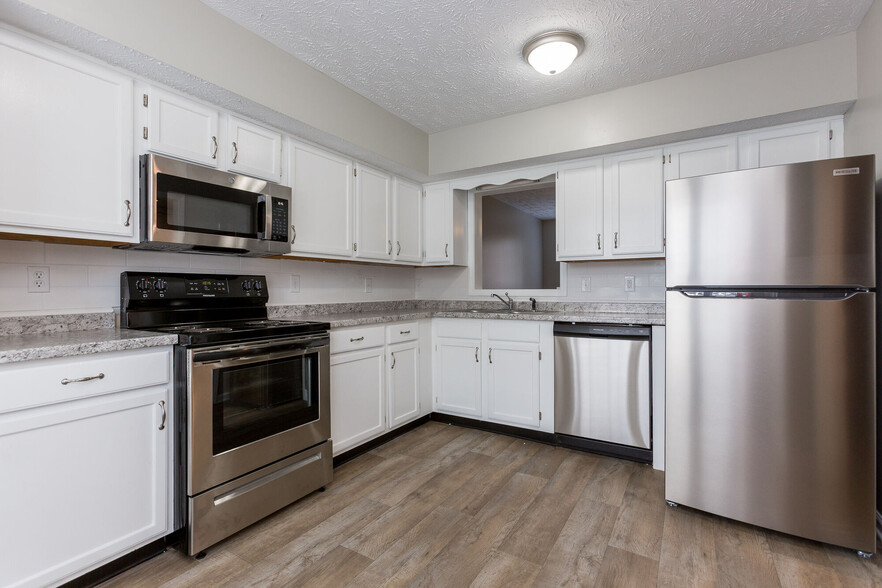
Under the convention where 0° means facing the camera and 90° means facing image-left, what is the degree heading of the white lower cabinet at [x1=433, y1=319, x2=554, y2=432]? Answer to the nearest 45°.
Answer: approximately 45°

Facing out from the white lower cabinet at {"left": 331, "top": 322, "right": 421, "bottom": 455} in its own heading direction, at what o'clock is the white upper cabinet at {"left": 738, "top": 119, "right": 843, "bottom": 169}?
The white upper cabinet is roughly at 11 o'clock from the white lower cabinet.

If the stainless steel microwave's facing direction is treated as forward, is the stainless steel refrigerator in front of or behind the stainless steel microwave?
in front

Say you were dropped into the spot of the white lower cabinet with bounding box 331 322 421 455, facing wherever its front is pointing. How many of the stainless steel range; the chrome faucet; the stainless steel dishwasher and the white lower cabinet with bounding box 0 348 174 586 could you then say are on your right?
2

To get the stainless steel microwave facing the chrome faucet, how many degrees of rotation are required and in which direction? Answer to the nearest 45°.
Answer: approximately 45° to its left

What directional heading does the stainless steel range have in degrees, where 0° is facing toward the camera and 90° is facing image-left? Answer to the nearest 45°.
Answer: approximately 315°

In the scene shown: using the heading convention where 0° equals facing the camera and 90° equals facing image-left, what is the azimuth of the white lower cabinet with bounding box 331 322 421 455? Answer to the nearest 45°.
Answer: approximately 315°

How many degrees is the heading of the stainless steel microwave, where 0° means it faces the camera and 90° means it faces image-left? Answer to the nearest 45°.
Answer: approximately 315°

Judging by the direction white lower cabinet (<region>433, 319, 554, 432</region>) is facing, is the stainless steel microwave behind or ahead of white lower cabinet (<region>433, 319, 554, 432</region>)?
ahead
